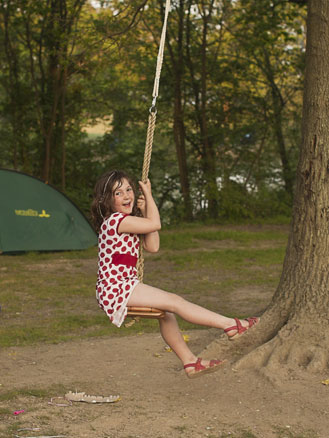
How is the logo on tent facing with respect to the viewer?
toward the camera

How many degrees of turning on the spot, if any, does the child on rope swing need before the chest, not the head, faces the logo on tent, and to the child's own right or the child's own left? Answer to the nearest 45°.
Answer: approximately 90° to the child's own left

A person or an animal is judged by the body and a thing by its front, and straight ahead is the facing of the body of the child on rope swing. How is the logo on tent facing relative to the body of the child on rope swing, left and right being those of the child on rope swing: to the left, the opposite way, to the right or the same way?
to the right

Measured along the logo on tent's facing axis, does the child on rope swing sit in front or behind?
in front

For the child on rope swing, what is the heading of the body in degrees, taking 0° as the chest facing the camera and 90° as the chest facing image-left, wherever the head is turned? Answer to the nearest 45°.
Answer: approximately 270°

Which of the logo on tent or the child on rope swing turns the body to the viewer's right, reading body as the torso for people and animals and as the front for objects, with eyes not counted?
the child on rope swing
